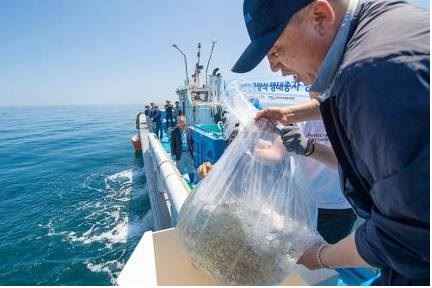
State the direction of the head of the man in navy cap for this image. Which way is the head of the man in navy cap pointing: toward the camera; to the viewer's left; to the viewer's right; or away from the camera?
to the viewer's left

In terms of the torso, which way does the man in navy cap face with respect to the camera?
to the viewer's left

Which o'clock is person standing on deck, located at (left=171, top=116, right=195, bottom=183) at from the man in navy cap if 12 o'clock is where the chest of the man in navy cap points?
The person standing on deck is roughly at 2 o'clock from the man in navy cap.
